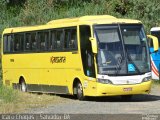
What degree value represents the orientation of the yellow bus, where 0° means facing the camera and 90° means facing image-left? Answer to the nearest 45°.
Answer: approximately 315°
